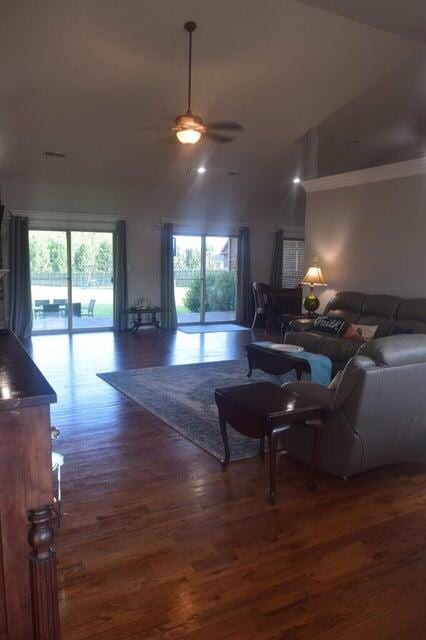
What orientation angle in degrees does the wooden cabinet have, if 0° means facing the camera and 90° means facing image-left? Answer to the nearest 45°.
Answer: approximately 270°

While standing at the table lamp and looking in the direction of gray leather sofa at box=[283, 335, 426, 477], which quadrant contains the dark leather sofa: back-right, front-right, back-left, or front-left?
front-left

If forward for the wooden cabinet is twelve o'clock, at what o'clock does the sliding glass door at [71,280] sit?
The sliding glass door is roughly at 9 o'clock from the wooden cabinet.

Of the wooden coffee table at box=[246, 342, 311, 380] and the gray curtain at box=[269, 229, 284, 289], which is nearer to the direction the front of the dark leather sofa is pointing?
the wooden coffee table

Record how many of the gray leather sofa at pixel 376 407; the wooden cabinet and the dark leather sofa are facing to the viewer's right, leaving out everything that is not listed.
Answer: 1

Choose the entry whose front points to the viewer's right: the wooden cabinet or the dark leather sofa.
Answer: the wooden cabinet

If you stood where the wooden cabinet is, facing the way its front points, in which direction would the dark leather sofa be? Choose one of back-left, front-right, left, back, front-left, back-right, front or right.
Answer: front-left

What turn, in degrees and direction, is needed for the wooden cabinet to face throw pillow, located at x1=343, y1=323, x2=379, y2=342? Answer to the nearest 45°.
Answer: approximately 45° to its left

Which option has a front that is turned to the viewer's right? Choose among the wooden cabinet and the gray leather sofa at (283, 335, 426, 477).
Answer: the wooden cabinet

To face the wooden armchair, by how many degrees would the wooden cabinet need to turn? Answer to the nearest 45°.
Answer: approximately 45° to its left

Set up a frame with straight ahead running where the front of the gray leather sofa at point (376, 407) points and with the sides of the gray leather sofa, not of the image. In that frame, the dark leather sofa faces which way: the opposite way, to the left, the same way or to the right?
to the left

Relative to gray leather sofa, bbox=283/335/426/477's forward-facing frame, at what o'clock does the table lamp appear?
The table lamp is roughly at 1 o'clock from the gray leather sofa.

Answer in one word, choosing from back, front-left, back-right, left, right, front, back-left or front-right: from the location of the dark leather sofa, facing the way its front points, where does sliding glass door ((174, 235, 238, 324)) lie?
right

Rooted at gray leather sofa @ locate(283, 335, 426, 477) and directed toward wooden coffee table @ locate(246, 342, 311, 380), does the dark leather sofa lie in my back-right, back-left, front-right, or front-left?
front-right

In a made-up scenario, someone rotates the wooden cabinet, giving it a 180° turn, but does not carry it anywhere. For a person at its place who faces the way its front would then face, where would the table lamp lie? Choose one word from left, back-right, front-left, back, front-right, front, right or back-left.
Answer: back-right

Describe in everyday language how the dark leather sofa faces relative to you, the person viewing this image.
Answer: facing the viewer and to the left of the viewer

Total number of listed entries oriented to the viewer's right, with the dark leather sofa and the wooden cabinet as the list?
1

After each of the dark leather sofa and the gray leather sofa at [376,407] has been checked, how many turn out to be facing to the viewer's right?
0

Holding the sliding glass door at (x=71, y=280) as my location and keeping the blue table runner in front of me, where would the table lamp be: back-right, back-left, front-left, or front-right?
front-left
